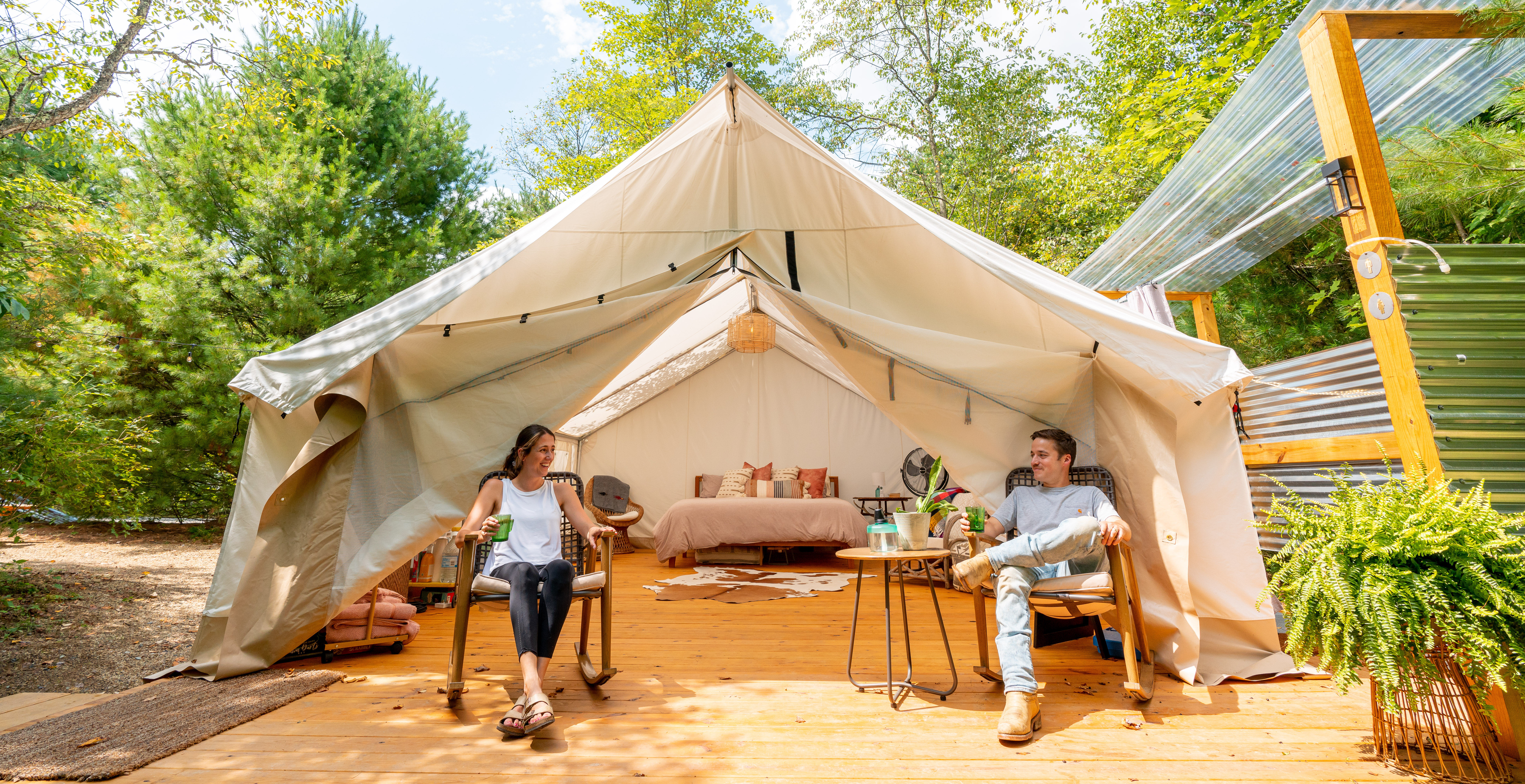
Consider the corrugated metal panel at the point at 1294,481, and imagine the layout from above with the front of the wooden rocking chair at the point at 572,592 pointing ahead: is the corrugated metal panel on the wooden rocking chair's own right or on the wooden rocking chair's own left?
on the wooden rocking chair's own left

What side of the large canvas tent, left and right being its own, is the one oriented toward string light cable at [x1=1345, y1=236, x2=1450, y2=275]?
left

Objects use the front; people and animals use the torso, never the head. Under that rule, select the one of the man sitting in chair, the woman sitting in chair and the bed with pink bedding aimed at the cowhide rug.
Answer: the bed with pink bedding

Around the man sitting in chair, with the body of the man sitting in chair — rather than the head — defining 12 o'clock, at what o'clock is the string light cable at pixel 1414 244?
The string light cable is roughly at 9 o'clock from the man sitting in chair.

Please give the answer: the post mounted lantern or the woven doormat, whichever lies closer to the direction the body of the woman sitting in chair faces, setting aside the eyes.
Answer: the post mounted lantern

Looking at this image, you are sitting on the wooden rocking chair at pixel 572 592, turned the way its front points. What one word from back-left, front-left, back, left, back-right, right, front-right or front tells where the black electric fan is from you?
back-left

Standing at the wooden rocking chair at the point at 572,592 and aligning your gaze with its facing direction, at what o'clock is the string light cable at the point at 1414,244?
The string light cable is roughly at 10 o'clock from the wooden rocking chair.

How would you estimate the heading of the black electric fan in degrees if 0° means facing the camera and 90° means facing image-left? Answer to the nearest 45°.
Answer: approximately 0°
